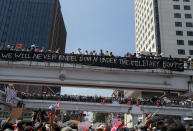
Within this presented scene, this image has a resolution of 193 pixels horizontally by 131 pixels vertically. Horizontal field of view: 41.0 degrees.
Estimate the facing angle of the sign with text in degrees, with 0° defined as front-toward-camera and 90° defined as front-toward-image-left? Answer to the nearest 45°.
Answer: approximately 0°

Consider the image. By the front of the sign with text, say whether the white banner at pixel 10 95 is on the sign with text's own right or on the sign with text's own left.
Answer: on the sign with text's own right
